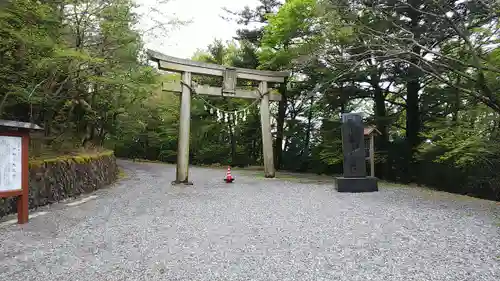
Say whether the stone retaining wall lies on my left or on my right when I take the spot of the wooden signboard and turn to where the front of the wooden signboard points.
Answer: on my left

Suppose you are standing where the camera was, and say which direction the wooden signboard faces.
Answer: facing the viewer and to the right of the viewer

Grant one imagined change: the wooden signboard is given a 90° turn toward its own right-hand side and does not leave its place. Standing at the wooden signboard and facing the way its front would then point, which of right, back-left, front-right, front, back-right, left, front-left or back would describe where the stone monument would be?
back-left
